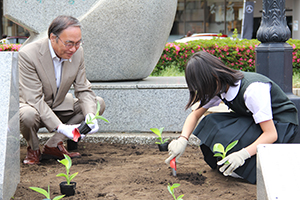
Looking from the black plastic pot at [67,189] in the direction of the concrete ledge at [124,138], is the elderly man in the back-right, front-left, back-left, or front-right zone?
front-left

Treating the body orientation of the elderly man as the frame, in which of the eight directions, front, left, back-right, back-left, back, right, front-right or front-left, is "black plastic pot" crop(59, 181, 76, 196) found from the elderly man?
front-right

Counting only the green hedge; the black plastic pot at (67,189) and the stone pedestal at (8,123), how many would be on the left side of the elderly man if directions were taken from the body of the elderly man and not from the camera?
1

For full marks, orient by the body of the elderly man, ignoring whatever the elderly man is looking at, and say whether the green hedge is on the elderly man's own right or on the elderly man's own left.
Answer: on the elderly man's own left

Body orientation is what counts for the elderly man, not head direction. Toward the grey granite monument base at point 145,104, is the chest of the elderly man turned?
no

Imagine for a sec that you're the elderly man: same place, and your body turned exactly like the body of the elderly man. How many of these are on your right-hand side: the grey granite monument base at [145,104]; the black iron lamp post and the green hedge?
0

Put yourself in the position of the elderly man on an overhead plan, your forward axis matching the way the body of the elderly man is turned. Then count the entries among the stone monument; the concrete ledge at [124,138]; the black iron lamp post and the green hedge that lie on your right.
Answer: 0

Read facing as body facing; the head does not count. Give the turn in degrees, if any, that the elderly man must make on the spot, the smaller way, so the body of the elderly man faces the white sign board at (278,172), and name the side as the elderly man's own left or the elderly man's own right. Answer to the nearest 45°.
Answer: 0° — they already face it

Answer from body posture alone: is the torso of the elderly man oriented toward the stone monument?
no

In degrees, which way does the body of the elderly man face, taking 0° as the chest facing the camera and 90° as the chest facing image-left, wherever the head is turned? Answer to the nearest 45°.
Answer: approximately 315°

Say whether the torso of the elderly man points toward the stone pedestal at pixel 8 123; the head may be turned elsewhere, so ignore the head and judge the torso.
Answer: no

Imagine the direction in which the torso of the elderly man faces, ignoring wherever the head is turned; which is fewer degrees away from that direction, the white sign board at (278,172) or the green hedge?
the white sign board

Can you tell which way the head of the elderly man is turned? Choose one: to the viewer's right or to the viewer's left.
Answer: to the viewer's right

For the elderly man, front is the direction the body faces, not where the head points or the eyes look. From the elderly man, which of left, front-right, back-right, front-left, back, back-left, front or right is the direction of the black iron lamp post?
front-left

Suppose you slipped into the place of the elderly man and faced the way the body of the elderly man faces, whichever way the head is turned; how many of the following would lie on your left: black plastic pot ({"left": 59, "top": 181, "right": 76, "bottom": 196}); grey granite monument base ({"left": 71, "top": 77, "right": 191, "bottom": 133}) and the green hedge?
2
